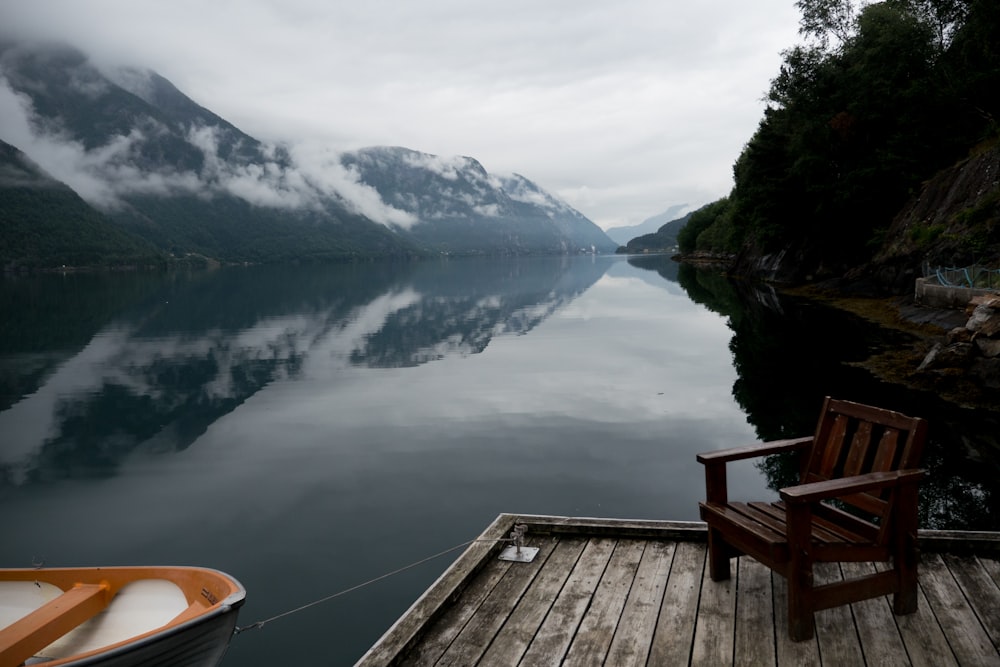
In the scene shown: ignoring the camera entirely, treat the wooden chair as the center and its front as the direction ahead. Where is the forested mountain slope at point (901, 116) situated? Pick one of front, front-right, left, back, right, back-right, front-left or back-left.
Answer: back-right

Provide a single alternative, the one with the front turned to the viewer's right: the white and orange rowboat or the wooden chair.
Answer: the white and orange rowboat

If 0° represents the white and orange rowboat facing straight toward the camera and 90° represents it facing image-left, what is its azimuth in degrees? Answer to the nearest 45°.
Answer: approximately 270°

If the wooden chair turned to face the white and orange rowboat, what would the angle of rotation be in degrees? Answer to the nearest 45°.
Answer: approximately 45° to its right

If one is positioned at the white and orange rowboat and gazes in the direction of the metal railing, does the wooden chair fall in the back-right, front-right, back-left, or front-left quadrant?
front-right

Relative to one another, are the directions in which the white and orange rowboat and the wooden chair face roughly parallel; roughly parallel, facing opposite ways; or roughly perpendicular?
roughly parallel, facing opposite ways

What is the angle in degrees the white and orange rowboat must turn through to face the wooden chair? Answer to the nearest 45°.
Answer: approximately 45° to its right

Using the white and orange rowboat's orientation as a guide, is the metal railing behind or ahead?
ahead

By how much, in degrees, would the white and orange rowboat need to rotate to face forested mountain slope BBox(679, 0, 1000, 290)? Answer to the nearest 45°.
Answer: approximately 45° to its left

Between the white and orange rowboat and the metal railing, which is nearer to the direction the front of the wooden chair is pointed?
the white and orange rowboat

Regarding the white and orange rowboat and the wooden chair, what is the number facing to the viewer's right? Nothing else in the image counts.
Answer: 1

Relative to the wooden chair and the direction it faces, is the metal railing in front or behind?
behind

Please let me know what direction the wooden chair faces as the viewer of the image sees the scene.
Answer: facing the viewer and to the left of the viewer
